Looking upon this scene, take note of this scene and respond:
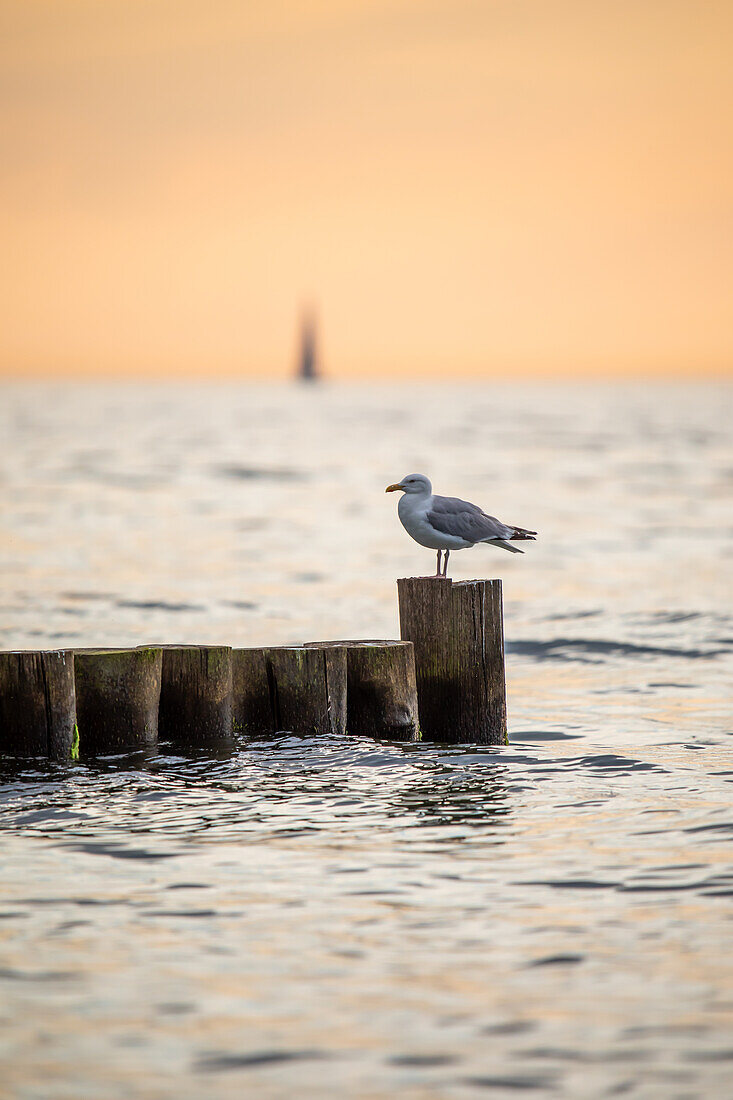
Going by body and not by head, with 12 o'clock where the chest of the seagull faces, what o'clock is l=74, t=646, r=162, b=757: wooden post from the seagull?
The wooden post is roughly at 11 o'clock from the seagull.

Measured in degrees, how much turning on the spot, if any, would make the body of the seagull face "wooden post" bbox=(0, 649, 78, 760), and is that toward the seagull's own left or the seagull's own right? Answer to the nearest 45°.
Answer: approximately 45° to the seagull's own left

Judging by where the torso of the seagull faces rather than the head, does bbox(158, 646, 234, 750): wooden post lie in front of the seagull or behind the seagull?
in front

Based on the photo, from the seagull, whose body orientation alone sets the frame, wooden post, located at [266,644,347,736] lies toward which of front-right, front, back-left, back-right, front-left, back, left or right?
front-left

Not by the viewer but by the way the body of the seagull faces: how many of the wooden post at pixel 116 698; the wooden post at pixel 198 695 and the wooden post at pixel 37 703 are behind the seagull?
0

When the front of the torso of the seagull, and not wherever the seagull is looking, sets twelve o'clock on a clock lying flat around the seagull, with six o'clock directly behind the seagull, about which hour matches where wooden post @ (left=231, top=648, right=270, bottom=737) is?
The wooden post is roughly at 11 o'clock from the seagull.

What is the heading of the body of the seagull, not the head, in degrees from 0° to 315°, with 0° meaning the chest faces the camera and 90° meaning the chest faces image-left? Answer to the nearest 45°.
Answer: approximately 90°
